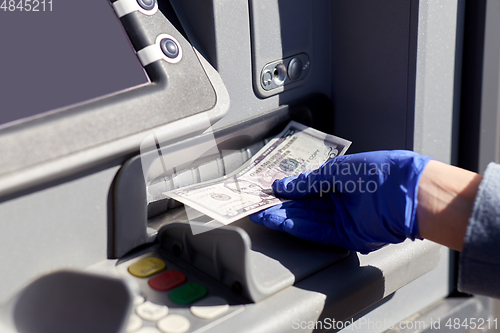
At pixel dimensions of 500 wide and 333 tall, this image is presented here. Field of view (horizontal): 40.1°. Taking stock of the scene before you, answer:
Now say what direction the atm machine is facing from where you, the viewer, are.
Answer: facing the viewer and to the right of the viewer
